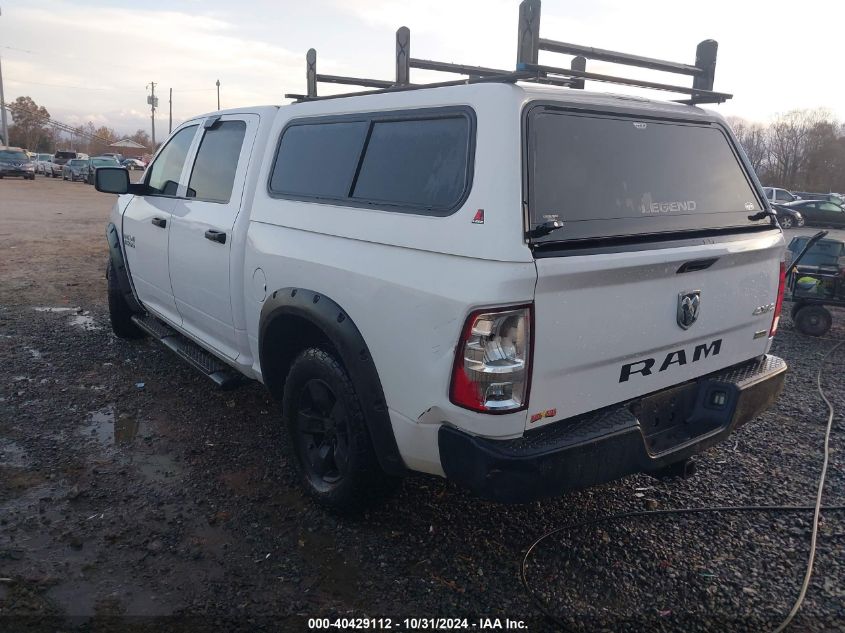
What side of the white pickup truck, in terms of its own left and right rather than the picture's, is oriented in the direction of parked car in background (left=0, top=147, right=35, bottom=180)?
front

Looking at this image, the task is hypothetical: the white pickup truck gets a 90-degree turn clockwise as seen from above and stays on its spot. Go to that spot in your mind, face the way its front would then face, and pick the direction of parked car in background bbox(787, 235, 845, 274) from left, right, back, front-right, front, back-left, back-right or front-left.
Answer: front

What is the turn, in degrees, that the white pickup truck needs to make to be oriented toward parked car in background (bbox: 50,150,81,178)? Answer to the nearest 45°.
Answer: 0° — it already faces it

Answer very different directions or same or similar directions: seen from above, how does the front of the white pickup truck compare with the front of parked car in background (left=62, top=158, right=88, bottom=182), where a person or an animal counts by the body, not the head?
very different directions

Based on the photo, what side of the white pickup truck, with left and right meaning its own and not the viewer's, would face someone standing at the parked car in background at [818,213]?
right

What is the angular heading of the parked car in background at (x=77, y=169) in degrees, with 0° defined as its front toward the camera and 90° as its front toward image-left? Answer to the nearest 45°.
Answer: approximately 315°

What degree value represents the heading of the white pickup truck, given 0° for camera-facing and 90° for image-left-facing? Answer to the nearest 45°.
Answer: approximately 135°

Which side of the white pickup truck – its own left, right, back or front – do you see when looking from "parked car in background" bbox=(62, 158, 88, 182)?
front

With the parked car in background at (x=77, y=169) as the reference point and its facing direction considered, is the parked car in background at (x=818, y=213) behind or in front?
in front
